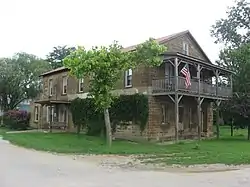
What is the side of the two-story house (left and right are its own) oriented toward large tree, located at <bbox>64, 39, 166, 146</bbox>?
right

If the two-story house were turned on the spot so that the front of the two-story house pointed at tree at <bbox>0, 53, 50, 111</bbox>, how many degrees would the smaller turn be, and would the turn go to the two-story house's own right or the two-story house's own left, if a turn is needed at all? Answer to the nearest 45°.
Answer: approximately 180°

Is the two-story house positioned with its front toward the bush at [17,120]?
no

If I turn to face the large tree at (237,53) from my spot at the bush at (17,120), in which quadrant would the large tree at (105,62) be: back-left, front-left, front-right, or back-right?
front-right

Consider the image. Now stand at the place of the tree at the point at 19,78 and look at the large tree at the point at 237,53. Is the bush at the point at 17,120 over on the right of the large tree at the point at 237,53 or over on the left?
right

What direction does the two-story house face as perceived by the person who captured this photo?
facing the viewer and to the right of the viewer

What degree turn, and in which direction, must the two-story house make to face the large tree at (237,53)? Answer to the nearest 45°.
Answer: approximately 90° to its left
